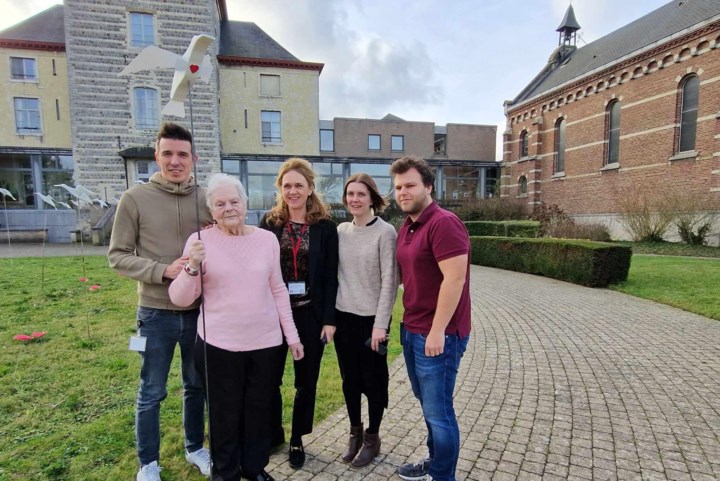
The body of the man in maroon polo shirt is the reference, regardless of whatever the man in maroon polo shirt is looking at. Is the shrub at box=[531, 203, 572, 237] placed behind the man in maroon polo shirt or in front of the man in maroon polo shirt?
behind

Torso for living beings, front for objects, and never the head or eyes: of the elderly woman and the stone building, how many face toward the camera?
2

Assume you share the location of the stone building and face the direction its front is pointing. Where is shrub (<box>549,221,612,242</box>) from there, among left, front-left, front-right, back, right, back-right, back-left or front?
front-left

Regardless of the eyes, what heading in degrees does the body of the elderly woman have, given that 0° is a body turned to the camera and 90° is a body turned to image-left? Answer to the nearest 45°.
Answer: approximately 0°

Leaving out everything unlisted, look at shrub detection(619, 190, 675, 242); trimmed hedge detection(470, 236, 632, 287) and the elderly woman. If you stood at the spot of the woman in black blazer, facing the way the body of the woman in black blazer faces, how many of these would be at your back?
2

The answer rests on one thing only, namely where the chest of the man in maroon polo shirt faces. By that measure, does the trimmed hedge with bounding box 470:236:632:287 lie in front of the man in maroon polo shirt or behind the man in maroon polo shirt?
behind

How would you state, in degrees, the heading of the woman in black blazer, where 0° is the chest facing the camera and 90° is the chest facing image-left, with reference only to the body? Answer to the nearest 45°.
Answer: approximately 45°

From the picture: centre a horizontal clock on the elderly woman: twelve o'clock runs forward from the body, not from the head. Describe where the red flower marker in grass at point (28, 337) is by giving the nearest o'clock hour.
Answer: The red flower marker in grass is roughly at 5 o'clock from the elderly woman.

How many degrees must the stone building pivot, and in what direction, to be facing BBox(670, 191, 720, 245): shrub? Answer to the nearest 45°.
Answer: approximately 45° to its left
